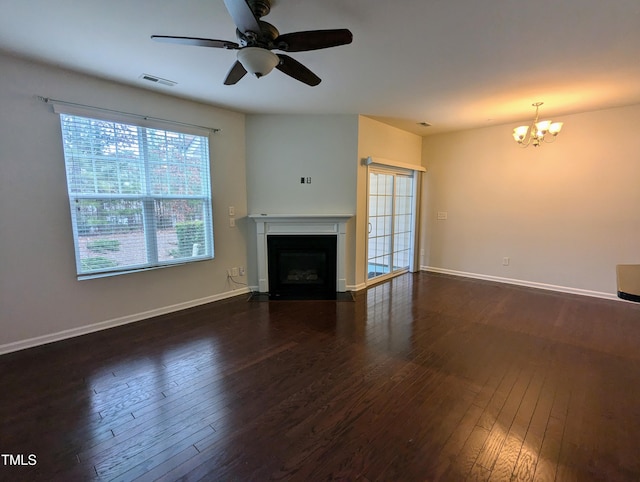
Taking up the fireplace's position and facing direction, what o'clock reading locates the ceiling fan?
The ceiling fan is roughly at 12 o'clock from the fireplace.

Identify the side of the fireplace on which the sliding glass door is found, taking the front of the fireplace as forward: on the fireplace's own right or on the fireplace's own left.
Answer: on the fireplace's own left

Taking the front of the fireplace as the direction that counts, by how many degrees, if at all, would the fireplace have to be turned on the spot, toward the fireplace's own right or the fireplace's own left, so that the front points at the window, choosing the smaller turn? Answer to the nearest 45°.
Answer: approximately 45° to the fireplace's own right

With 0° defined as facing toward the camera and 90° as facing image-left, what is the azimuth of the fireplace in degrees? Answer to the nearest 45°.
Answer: approximately 0°

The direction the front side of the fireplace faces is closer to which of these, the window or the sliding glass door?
the window

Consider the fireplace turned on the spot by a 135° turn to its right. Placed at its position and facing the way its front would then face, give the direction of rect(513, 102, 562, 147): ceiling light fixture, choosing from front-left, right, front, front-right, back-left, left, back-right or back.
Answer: back-right

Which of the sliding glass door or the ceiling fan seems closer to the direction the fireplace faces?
the ceiling fan
